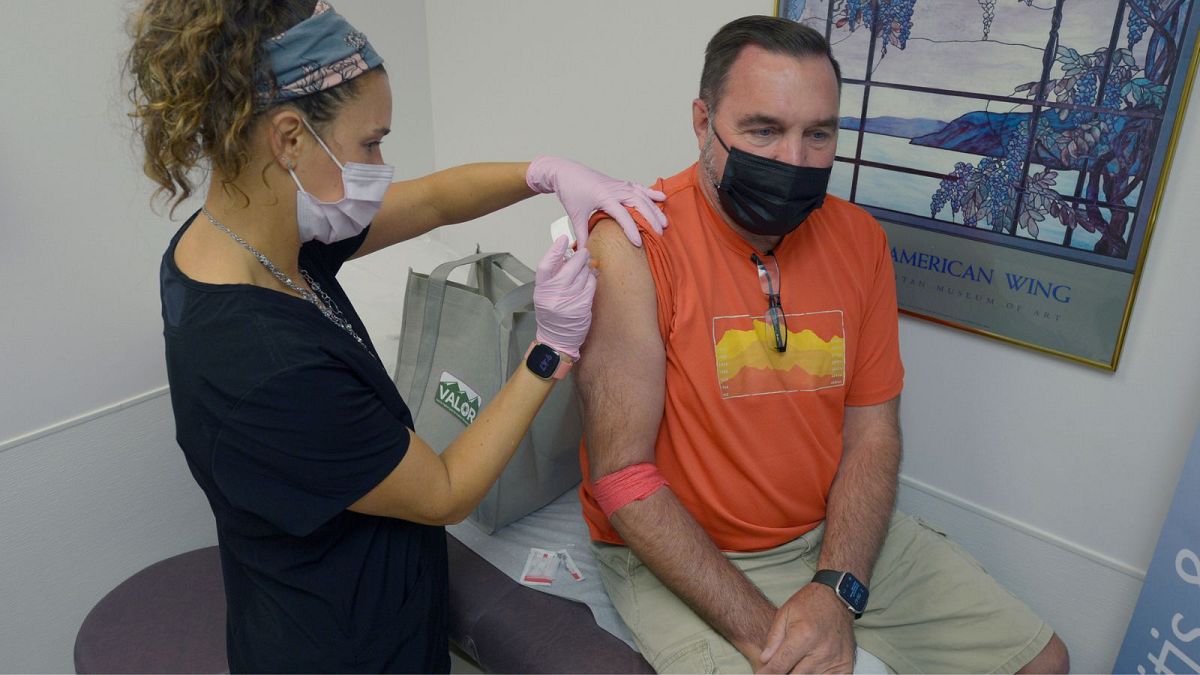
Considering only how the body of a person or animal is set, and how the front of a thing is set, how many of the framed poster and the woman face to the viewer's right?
1

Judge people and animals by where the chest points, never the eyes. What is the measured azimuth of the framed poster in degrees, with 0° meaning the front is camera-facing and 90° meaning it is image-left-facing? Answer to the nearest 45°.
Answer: approximately 45°

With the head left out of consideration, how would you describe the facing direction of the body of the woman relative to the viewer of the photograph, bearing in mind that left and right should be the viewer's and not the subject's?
facing to the right of the viewer

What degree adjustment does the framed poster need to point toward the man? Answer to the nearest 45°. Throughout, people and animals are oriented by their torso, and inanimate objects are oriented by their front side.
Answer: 0° — it already faces them

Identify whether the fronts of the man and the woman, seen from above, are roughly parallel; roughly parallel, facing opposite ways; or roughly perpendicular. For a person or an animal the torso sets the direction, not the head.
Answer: roughly perpendicular

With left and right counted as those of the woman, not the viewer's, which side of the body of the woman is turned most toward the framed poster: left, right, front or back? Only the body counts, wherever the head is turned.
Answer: front

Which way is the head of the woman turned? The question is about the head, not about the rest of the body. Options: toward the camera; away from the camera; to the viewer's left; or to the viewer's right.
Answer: to the viewer's right

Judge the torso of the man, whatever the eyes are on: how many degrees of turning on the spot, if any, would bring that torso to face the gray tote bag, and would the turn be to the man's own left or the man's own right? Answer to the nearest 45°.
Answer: approximately 135° to the man's own right

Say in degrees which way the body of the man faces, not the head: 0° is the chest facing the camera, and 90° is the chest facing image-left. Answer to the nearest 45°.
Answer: approximately 315°

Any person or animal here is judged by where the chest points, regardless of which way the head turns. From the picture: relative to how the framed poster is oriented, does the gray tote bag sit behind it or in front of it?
in front

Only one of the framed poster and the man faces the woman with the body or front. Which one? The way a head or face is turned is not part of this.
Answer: the framed poster

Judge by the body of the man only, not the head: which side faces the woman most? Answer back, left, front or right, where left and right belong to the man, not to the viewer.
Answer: right
